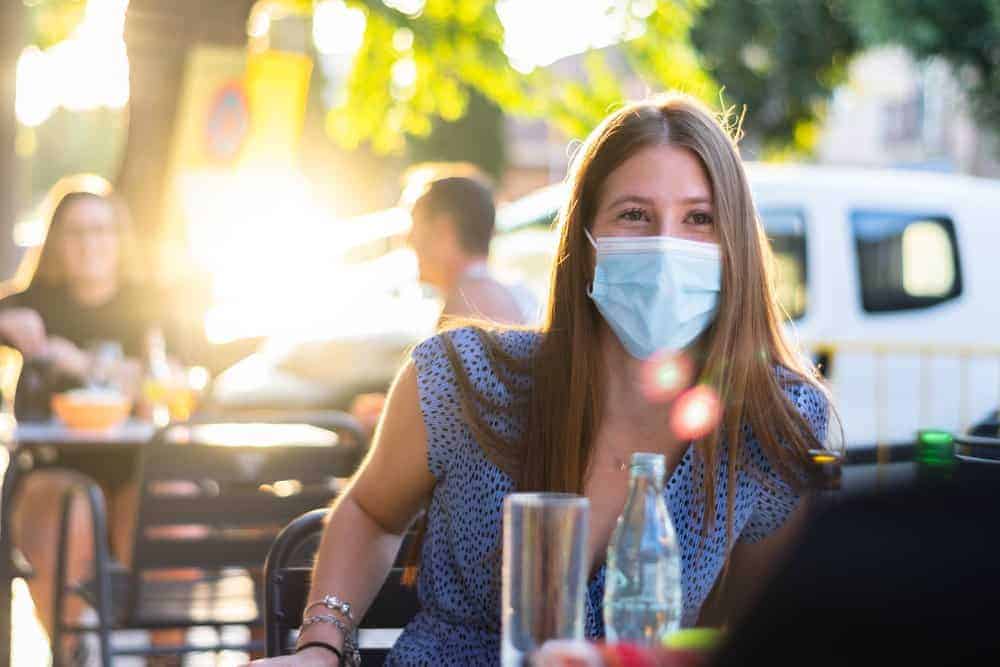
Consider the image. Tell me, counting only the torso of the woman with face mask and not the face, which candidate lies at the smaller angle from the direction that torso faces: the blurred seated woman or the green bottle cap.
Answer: the green bottle cap

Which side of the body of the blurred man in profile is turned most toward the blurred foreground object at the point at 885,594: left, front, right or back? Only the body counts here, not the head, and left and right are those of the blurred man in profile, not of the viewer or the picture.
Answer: left

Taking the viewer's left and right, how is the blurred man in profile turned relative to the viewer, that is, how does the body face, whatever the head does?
facing to the left of the viewer

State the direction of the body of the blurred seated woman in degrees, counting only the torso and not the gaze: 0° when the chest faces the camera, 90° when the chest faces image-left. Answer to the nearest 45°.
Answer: approximately 0°

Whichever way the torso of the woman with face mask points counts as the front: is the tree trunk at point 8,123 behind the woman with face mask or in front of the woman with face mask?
behind

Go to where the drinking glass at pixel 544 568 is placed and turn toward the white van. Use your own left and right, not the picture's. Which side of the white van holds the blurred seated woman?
left

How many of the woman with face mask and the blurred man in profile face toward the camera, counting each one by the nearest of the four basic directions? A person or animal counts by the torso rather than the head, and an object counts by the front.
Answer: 1

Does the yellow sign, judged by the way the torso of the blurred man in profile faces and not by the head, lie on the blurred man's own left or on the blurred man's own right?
on the blurred man's own right

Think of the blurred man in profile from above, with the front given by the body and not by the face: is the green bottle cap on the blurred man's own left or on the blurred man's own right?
on the blurred man's own left

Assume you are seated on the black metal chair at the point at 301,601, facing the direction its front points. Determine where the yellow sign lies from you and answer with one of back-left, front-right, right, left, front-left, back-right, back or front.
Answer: back

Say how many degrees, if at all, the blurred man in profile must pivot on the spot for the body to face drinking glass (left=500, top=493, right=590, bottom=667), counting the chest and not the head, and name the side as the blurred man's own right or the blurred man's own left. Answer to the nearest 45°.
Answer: approximately 90° to the blurred man's own left

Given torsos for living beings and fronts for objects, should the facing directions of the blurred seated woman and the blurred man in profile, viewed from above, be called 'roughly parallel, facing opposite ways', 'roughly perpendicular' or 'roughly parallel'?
roughly perpendicular
